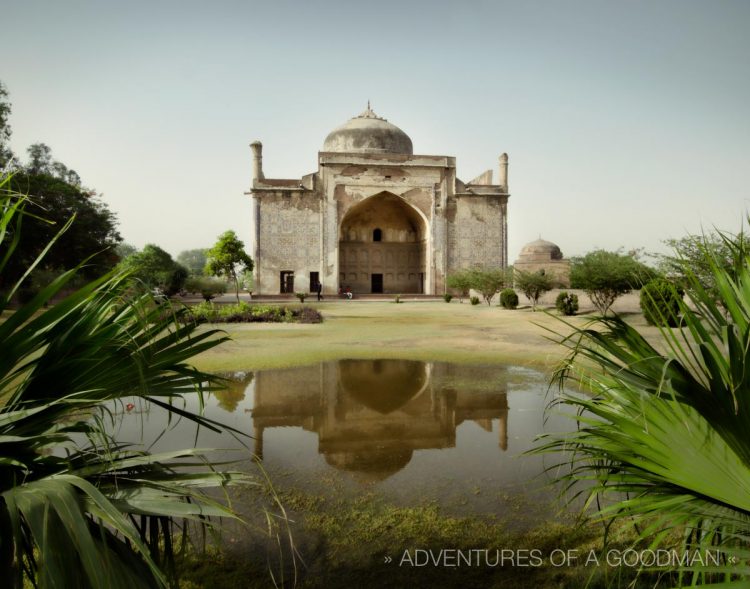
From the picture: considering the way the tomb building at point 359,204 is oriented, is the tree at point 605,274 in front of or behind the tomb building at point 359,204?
in front

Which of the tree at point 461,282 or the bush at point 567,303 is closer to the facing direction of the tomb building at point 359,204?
the bush

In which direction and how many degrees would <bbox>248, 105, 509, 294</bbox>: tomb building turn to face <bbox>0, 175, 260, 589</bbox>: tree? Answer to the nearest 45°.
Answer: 0° — it already faces it

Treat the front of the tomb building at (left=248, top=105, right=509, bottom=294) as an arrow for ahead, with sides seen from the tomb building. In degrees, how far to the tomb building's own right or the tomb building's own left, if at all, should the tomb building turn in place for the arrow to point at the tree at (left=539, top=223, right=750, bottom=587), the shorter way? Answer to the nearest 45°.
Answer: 0° — it already faces it

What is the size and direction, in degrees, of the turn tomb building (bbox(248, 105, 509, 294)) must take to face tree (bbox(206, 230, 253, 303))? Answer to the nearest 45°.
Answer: approximately 90° to its right

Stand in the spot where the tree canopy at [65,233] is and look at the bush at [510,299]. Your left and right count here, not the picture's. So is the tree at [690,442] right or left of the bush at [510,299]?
right

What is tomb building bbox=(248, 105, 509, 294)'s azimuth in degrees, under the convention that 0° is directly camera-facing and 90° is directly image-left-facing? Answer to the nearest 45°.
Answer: approximately 0°

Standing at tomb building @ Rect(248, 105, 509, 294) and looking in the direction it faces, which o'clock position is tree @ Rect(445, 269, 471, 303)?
The tree is roughly at 10 o'clock from the tomb building.

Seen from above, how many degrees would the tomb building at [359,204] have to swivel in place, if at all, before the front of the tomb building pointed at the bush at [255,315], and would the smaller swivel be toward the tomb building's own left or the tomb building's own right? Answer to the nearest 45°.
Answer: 0° — it already faces it

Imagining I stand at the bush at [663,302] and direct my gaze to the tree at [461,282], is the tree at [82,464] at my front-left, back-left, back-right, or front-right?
back-left

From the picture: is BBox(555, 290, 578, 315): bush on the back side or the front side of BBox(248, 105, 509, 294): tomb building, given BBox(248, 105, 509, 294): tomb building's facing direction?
on the front side

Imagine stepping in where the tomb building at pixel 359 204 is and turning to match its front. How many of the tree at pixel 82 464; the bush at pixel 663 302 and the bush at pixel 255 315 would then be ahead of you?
3
